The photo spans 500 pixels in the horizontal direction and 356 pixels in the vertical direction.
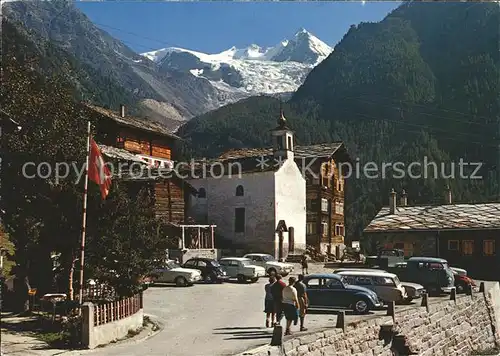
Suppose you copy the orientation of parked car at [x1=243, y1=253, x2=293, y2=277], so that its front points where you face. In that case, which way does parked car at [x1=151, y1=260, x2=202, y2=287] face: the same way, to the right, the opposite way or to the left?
the same way

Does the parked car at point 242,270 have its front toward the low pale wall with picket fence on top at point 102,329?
no

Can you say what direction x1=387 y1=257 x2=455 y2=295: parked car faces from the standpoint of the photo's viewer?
facing the viewer and to the right of the viewer

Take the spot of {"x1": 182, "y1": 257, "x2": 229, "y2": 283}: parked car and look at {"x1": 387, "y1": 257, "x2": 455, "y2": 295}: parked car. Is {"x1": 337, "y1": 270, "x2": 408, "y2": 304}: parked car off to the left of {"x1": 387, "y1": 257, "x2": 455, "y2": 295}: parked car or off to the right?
right

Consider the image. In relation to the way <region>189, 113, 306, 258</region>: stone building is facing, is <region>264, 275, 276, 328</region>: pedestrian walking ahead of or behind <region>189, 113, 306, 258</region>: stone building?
ahead

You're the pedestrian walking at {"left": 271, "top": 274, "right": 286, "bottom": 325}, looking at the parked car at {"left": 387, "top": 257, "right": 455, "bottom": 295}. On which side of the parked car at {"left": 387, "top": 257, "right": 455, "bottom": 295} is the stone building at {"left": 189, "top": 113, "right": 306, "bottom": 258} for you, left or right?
left

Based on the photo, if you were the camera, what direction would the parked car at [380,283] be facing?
facing away from the viewer and to the left of the viewer

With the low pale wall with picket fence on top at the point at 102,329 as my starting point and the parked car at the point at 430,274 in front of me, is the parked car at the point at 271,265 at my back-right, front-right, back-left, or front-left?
front-left

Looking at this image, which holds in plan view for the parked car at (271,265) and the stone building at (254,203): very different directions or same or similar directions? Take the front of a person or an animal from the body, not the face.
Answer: same or similar directions

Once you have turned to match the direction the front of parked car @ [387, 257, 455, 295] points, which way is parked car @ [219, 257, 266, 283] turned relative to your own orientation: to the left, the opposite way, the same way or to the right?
the opposite way

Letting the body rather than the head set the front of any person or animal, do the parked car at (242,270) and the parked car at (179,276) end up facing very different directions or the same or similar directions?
same or similar directions
